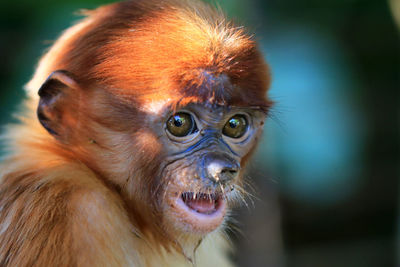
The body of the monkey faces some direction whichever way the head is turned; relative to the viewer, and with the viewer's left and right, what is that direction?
facing the viewer and to the right of the viewer
